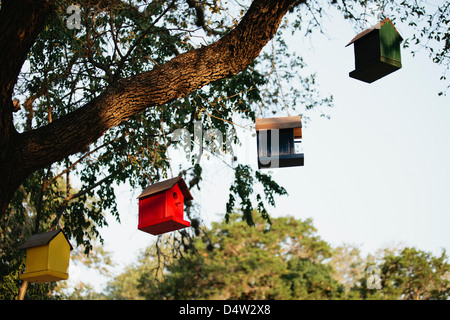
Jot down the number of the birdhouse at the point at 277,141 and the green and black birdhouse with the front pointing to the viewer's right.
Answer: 1

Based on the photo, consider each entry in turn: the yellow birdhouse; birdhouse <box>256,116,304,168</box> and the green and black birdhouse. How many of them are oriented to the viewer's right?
1

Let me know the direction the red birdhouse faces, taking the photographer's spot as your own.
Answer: facing the viewer and to the right of the viewer

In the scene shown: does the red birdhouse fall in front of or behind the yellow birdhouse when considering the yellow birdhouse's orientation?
behind
